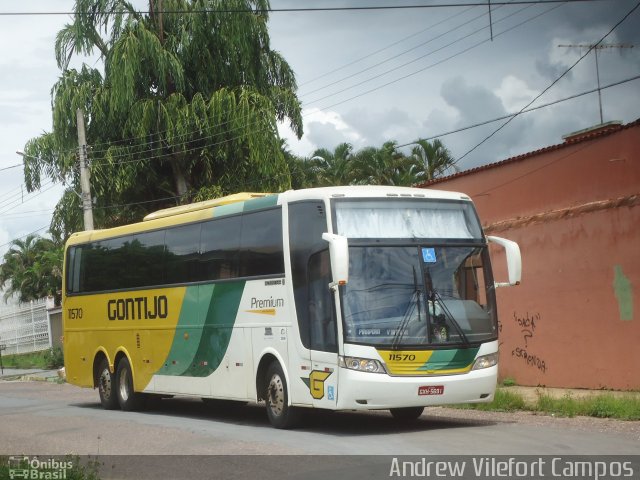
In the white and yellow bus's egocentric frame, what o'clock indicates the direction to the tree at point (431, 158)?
The tree is roughly at 8 o'clock from the white and yellow bus.

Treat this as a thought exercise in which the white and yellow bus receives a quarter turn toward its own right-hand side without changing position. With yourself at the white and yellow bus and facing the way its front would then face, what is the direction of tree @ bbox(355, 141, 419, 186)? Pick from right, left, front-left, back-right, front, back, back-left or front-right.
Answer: back-right

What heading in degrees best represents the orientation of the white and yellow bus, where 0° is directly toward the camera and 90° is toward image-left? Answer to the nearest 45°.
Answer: approximately 315°

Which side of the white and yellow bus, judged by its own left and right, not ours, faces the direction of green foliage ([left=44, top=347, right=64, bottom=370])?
back

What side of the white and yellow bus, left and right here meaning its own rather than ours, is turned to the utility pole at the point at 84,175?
back
